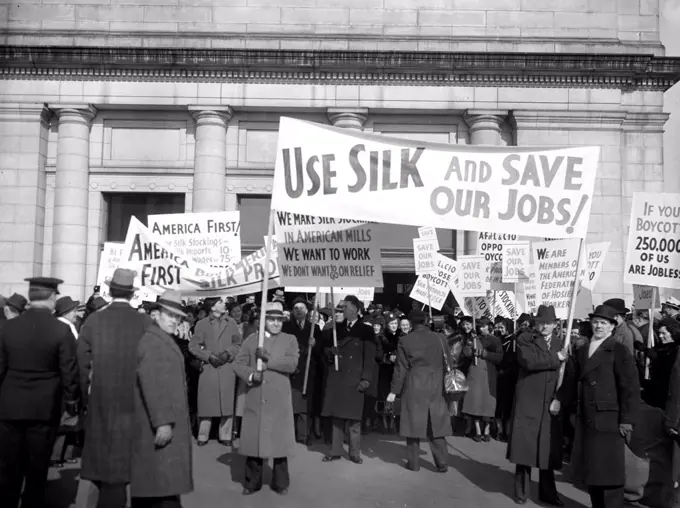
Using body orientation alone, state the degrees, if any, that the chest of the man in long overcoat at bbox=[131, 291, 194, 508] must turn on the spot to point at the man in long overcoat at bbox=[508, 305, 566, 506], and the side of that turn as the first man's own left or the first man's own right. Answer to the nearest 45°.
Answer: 0° — they already face them

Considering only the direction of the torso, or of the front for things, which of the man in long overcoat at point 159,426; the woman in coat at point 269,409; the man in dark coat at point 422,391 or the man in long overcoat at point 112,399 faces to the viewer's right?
the man in long overcoat at point 159,426

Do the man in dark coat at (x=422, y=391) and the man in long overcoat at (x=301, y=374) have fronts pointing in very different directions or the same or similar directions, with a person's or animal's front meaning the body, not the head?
very different directions

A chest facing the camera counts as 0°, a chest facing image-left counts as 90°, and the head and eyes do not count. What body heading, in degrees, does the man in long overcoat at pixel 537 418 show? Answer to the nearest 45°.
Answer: approximately 315°

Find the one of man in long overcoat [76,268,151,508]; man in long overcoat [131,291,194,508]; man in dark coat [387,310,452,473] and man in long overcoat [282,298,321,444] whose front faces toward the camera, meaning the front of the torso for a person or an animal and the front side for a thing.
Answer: man in long overcoat [282,298,321,444]

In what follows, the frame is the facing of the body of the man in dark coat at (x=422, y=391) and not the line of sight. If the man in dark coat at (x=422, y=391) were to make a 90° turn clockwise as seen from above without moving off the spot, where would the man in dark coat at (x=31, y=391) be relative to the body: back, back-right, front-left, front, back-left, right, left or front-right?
back-right

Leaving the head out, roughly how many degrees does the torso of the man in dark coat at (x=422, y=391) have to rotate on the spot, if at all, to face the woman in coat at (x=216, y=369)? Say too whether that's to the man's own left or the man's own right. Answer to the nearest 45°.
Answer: approximately 90° to the man's own left

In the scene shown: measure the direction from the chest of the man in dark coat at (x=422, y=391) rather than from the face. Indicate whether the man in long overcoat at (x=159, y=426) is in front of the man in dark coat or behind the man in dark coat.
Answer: behind

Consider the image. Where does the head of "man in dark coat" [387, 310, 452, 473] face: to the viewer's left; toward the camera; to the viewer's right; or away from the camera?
away from the camera
